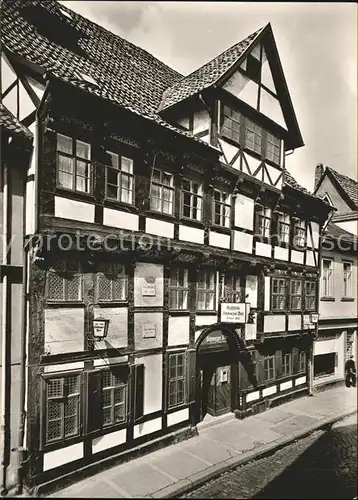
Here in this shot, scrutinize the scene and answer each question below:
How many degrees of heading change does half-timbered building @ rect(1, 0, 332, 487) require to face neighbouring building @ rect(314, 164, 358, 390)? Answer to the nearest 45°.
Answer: approximately 90° to its left

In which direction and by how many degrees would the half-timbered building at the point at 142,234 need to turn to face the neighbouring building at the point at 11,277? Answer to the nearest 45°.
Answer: approximately 90° to its right
